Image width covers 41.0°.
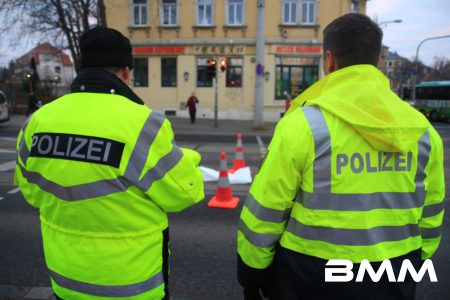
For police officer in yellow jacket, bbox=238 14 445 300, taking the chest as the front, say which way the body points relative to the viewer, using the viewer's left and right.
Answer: facing away from the viewer and to the left of the viewer

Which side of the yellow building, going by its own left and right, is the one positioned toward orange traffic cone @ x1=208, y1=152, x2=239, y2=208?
front

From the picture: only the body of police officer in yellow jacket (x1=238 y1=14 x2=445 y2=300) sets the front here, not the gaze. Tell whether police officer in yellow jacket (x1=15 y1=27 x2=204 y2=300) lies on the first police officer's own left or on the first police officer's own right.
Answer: on the first police officer's own left

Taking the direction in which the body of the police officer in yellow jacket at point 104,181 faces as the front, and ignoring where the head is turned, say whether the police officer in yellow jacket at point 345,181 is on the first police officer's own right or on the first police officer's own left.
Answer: on the first police officer's own right

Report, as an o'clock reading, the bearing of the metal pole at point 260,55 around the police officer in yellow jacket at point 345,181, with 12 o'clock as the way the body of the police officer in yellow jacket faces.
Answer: The metal pole is roughly at 1 o'clock from the police officer in yellow jacket.

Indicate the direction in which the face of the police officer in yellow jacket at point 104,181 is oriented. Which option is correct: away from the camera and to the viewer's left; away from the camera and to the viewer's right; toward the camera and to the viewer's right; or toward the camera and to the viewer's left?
away from the camera and to the viewer's right

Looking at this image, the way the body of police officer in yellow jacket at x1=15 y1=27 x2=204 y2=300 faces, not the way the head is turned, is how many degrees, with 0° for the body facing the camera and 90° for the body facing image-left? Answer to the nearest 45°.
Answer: approximately 225°

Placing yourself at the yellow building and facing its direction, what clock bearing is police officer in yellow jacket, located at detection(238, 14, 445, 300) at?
The police officer in yellow jacket is roughly at 12 o'clock from the yellow building.

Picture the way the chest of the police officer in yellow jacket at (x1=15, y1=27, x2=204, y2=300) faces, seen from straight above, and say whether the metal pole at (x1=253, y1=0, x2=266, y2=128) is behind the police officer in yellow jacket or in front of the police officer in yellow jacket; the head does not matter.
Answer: in front

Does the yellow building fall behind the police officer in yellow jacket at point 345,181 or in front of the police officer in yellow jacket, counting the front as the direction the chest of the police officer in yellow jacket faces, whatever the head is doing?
in front

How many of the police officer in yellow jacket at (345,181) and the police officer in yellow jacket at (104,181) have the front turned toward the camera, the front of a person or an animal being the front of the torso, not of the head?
0
